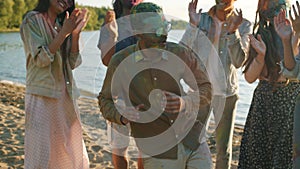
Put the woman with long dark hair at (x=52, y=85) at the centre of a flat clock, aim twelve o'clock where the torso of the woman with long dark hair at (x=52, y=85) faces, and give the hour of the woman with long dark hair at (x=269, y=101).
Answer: the woman with long dark hair at (x=269, y=101) is roughly at 11 o'clock from the woman with long dark hair at (x=52, y=85).

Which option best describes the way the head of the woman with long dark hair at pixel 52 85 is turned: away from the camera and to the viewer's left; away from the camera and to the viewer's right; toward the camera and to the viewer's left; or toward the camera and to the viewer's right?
toward the camera and to the viewer's right

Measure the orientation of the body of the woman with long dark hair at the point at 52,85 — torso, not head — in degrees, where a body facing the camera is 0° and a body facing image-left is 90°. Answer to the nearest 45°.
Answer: approximately 315°
